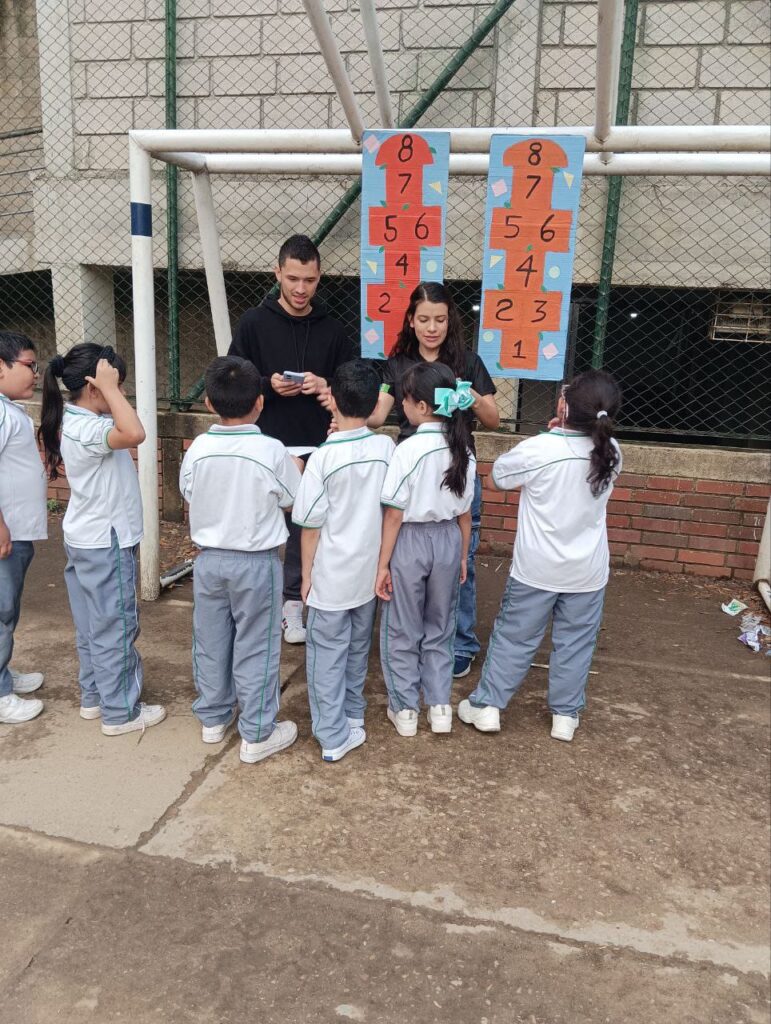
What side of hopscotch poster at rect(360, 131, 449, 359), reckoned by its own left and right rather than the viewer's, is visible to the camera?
front

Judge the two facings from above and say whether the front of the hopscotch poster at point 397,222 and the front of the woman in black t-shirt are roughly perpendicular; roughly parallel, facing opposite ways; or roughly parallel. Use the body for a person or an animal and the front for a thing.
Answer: roughly parallel

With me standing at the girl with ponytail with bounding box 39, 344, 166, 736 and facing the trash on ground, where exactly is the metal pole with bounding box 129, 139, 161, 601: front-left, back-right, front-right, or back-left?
front-left

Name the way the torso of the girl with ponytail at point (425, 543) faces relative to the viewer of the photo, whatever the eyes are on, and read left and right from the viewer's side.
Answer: facing away from the viewer and to the left of the viewer

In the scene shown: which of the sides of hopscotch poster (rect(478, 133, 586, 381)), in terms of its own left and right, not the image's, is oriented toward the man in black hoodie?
right

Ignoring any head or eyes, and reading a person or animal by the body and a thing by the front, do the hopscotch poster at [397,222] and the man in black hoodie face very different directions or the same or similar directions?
same or similar directions

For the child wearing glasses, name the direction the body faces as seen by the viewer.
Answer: to the viewer's right

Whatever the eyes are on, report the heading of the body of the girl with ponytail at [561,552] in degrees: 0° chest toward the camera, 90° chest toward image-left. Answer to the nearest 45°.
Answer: approximately 135°

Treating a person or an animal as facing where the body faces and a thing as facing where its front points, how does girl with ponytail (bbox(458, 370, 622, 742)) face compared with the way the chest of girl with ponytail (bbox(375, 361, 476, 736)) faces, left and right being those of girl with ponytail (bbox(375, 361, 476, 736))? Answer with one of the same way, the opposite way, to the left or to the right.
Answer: the same way

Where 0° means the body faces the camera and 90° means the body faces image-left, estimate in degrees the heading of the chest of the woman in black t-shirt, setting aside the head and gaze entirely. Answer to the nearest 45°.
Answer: approximately 0°

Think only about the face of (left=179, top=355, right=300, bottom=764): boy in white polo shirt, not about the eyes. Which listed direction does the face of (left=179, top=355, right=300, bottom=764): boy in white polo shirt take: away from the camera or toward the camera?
away from the camera

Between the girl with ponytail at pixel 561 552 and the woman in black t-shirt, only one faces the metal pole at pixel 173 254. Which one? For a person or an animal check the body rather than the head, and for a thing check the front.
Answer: the girl with ponytail

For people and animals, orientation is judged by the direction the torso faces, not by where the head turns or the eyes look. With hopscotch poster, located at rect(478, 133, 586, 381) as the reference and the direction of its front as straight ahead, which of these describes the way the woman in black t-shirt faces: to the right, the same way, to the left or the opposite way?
the same way

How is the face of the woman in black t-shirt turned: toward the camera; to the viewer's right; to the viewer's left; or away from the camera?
toward the camera
